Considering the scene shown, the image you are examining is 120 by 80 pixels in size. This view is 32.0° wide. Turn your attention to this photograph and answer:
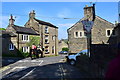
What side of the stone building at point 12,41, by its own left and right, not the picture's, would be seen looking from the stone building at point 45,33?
left

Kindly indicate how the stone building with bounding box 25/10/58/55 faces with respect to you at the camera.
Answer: facing the viewer and to the right of the viewer

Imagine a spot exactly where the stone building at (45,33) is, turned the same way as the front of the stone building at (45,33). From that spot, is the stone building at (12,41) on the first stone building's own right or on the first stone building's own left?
on the first stone building's own right

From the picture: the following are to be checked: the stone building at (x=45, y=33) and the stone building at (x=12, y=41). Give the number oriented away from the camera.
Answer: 0
